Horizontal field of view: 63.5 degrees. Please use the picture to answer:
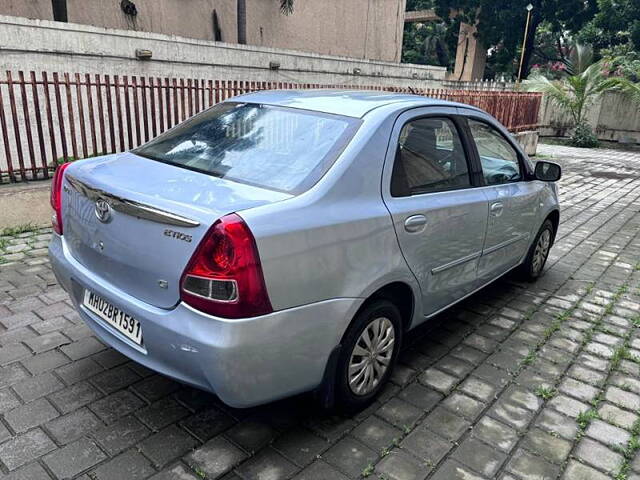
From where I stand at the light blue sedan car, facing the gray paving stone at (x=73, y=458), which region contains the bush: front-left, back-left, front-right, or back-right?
back-right

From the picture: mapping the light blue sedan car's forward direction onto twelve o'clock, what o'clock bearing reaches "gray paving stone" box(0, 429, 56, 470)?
The gray paving stone is roughly at 7 o'clock from the light blue sedan car.

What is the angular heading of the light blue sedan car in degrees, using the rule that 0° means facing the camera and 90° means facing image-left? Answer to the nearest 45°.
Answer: approximately 225°

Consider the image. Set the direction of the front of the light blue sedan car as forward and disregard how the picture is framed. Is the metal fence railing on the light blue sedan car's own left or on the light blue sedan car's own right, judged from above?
on the light blue sedan car's own left

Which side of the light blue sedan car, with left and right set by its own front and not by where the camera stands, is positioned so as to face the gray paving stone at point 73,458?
back
